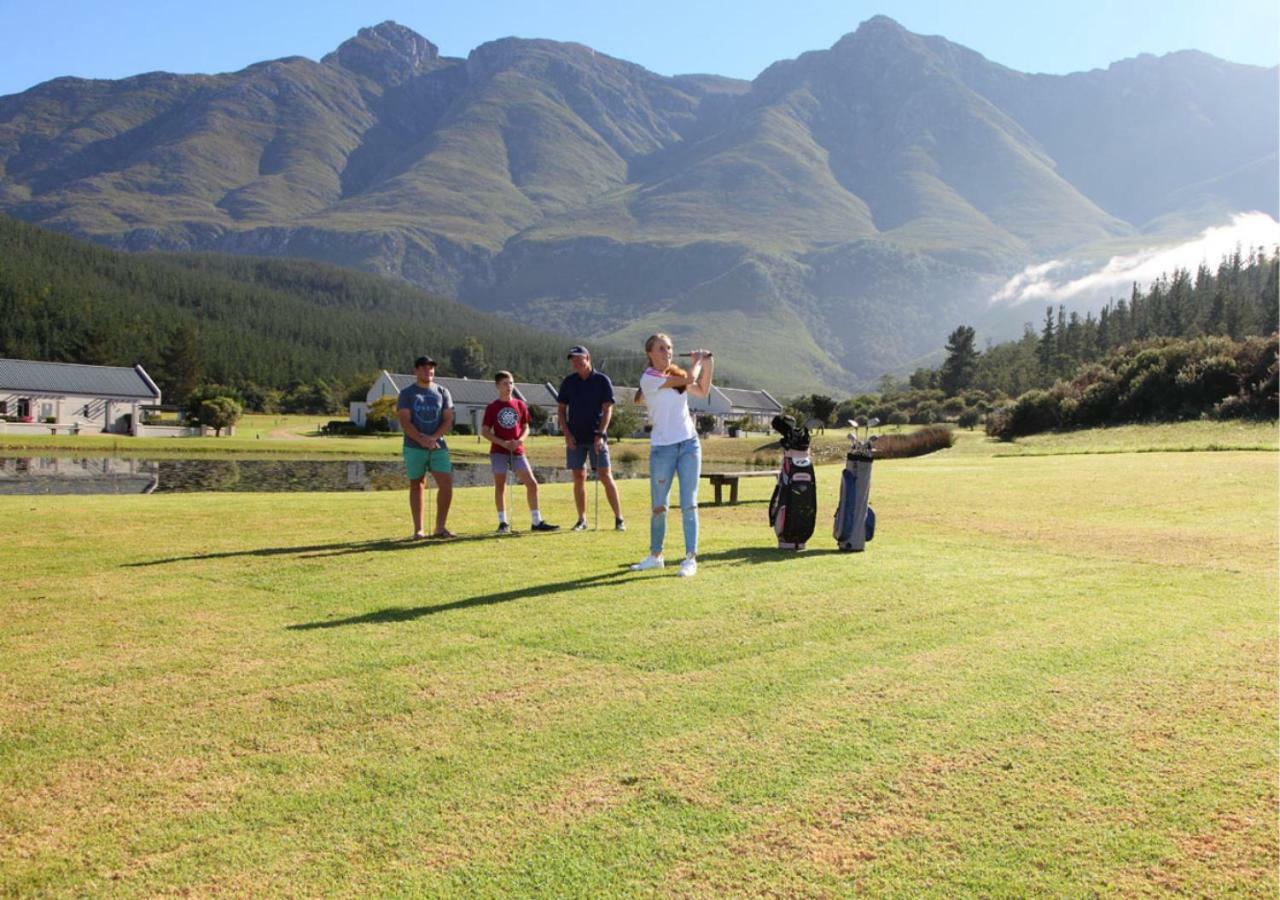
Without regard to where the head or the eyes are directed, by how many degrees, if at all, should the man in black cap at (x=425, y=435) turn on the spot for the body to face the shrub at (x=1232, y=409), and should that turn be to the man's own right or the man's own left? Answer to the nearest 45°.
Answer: approximately 135° to the man's own left

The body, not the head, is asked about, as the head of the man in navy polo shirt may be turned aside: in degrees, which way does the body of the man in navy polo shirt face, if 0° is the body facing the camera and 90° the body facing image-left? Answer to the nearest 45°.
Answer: approximately 0°

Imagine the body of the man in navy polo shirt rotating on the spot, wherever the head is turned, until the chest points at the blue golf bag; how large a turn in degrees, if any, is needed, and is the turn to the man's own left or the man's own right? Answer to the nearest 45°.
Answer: approximately 45° to the man's own left

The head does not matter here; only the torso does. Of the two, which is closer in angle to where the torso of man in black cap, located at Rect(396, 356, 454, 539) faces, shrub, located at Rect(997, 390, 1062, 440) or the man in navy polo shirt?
the man in navy polo shirt

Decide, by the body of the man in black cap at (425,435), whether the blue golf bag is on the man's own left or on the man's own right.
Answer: on the man's own left

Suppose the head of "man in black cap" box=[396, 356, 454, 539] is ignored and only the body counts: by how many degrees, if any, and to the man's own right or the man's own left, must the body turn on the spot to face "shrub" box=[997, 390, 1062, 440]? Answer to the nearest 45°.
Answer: approximately 135° to the man's own left

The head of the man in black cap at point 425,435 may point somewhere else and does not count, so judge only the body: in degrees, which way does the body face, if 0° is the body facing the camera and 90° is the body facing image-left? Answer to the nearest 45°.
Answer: approximately 0°

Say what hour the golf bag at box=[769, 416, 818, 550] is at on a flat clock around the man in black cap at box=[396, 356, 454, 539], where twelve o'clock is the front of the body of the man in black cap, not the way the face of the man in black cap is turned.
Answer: The golf bag is roughly at 10 o'clock from the man in black cap.

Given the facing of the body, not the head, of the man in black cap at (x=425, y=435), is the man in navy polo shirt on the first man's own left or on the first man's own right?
on the first man's own left

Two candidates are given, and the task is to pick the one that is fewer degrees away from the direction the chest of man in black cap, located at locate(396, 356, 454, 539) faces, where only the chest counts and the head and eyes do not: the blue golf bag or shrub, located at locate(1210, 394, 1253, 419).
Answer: the blue golf bag
